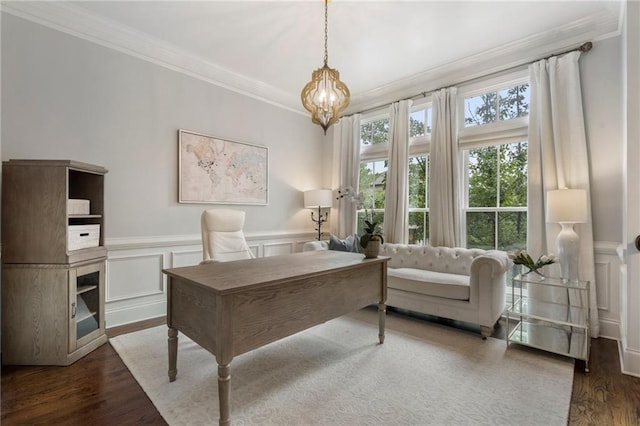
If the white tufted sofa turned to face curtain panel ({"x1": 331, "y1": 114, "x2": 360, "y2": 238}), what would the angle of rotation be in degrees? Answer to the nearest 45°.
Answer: approximately 90° to its right

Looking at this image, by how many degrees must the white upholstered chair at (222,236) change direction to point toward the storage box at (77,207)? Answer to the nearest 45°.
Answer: approximately 135° to its right

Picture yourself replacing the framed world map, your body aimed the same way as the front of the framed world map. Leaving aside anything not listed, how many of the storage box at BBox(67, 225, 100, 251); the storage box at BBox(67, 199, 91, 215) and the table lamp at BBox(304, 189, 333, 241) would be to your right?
2

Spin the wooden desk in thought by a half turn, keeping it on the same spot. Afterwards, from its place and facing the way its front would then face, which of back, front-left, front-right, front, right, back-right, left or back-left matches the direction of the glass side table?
front-left

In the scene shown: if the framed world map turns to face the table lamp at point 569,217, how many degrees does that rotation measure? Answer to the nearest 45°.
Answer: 0° — it already faces it

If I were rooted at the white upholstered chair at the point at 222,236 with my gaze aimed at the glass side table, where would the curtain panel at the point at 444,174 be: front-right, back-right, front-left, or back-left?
front-left

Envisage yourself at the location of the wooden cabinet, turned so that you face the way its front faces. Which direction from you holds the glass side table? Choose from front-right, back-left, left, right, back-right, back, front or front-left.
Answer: front

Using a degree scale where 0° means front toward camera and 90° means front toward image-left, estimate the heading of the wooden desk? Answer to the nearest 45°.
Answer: approximately 135°

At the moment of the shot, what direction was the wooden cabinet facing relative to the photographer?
facing the viewer and to the right of the viewer

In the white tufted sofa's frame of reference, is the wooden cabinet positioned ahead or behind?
ahead

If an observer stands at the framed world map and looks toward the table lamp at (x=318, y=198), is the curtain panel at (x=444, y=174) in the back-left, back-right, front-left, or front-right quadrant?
front-right

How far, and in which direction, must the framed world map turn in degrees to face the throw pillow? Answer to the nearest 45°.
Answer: approximately 45° to its left

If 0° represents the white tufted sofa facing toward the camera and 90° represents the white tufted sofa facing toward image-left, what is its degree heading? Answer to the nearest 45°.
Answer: approximately 45°
